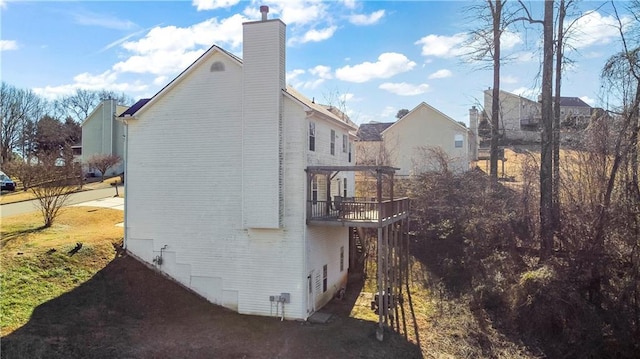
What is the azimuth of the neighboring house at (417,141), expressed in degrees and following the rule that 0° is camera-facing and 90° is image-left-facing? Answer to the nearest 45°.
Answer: approximately 90°

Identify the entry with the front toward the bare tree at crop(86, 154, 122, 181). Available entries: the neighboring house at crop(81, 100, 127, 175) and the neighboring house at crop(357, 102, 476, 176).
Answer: the neighboring house at crop(357, 102, 476, 176)

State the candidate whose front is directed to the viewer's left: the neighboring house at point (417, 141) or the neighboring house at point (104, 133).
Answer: the neighboring house at point (417, 141)

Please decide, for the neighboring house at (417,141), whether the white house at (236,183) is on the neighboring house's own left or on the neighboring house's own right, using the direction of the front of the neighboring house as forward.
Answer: on the neighboring house's own left

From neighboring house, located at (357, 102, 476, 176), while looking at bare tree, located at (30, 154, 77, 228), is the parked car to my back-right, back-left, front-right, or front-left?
front-right

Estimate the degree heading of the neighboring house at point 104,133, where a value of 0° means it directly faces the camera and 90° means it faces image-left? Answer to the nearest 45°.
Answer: approximately 270°

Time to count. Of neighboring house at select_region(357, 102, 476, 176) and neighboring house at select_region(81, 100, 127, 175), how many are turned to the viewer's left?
1

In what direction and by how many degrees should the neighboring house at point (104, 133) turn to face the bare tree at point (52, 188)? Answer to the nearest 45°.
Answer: approximately 90° to its right

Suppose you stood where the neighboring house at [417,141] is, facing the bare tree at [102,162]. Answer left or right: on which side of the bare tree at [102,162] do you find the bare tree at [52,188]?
left

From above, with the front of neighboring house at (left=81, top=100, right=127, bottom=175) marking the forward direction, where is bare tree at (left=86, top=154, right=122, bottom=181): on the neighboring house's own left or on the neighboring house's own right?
on the neighboring house's own right

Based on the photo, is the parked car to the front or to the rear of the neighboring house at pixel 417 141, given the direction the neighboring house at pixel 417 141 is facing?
to the front

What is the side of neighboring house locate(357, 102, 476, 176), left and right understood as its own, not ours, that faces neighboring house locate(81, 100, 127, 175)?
front

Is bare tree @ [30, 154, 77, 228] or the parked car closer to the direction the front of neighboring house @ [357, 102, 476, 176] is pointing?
the parked car

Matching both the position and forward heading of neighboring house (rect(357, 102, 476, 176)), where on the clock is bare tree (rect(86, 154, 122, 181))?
The bare tree is roughly at 12 o'clock from the neighboring house.

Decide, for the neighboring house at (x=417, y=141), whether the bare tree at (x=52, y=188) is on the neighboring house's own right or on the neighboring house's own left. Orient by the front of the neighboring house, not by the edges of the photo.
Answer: on the neighboring house's own left

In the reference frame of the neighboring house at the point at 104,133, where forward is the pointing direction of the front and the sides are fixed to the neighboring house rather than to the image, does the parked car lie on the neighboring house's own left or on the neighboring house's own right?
on the neighboring house's own right
